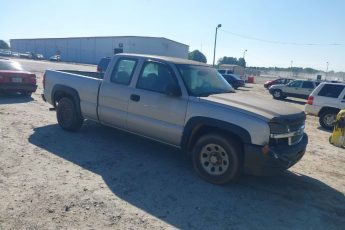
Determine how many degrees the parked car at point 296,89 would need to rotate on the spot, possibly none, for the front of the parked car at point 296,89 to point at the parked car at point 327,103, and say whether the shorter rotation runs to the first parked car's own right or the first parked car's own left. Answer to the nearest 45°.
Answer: approximately 90° to the first parked car's own left

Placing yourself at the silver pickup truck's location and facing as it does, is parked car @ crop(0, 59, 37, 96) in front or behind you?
behind

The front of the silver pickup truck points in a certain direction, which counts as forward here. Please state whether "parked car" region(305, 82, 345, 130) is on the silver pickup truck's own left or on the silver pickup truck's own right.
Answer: on the silver pickup truck's own left

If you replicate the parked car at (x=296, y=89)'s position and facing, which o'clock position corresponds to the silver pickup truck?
The silver pickup truck is roughly at 9 o'clock from the parked car.

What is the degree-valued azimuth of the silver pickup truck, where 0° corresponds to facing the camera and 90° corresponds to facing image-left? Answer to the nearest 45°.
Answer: approximately 315°

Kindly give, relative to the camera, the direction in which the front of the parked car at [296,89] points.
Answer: facing to the left of the viewer

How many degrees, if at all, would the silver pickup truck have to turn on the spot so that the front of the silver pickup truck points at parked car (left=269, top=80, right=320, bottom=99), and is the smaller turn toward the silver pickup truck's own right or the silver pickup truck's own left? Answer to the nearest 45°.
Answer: approximately 90° to the silver pickup truck's own left

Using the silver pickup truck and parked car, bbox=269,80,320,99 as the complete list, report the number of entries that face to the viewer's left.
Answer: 1

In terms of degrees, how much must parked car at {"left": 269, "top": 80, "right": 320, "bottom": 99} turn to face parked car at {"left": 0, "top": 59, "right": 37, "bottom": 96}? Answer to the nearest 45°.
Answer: approximately 45° to its left
